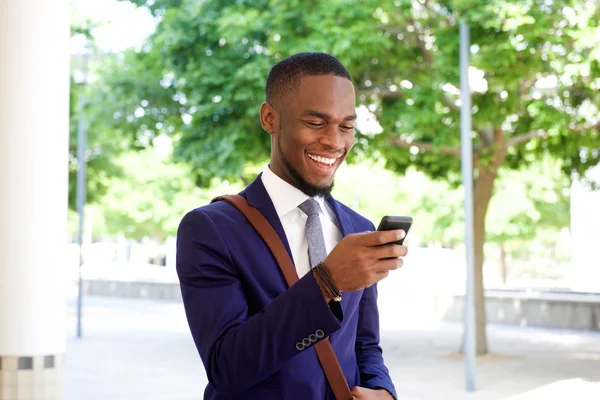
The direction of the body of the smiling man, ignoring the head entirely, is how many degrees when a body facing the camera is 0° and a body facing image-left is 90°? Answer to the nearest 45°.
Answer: approximately 315°

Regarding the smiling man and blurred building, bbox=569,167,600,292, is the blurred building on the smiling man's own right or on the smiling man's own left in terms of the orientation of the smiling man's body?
on the smiling man's own left

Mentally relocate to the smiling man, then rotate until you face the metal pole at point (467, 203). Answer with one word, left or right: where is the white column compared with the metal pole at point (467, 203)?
left

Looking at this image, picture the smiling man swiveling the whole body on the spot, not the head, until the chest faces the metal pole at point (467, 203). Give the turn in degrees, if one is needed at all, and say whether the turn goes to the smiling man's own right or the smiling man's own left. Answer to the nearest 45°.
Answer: approximately 135° to the smiling man's own left
